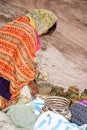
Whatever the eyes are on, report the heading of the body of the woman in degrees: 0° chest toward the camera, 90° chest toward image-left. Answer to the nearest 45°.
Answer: approximately 270°

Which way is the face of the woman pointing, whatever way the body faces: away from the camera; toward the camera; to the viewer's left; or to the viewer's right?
to the viewer's right

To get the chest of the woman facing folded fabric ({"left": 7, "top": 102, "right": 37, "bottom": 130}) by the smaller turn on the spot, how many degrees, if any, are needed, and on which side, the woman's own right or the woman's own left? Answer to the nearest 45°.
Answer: approximately 90° to the woman's own right

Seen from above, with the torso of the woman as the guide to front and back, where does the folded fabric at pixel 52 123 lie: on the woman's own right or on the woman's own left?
on the woman's own right

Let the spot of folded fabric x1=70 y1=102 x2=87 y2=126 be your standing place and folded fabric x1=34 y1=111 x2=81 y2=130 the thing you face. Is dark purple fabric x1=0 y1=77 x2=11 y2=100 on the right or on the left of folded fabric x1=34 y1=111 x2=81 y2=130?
right
